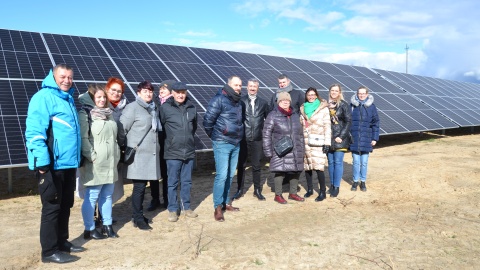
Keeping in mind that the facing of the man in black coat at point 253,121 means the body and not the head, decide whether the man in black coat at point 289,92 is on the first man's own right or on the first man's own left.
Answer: on the first man's own left

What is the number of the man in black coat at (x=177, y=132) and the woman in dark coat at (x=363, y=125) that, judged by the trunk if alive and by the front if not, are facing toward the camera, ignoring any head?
2

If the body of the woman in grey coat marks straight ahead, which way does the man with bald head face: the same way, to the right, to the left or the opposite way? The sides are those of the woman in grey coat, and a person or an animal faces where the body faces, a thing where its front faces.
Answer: the same way

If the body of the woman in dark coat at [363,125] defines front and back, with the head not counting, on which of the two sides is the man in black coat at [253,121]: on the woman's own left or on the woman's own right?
on the woman's own right

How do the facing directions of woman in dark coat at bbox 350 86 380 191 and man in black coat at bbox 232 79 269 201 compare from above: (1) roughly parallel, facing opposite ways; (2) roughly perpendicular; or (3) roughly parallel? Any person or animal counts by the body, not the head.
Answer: roughly parallel

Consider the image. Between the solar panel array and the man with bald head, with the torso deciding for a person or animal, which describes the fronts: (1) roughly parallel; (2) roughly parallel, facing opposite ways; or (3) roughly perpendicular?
roughly parallel

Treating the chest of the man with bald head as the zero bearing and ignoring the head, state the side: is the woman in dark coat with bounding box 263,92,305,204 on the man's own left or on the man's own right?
on the man's own left

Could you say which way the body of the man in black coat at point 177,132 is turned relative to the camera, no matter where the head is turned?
toward the camera

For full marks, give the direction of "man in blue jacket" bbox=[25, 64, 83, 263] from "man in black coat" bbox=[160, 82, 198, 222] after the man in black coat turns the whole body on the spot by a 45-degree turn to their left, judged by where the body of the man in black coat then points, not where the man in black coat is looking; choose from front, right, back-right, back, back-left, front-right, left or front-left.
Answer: right

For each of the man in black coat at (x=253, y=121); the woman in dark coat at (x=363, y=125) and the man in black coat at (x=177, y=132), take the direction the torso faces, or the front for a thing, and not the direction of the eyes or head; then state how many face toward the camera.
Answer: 3

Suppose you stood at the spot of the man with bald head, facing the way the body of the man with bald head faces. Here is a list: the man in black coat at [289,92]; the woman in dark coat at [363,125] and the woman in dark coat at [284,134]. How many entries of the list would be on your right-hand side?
0

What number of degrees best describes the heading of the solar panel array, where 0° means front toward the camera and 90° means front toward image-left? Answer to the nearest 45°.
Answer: approximately 315°

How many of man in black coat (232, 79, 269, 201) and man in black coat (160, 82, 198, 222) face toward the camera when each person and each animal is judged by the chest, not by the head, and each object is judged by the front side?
2

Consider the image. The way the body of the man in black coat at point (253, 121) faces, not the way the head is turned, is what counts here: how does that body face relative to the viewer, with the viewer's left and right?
facing the viewer

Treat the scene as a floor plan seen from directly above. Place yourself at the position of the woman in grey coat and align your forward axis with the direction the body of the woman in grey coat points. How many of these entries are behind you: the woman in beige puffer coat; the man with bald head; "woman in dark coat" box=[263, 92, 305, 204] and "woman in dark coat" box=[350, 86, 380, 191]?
0

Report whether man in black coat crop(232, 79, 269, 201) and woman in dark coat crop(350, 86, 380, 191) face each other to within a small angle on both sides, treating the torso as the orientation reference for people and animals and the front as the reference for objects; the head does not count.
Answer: no
